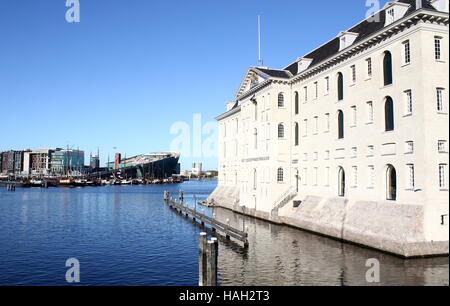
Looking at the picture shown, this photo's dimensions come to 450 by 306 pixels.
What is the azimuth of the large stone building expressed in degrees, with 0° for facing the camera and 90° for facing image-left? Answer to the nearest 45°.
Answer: approximately 45°

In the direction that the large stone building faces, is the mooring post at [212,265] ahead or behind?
ahead
